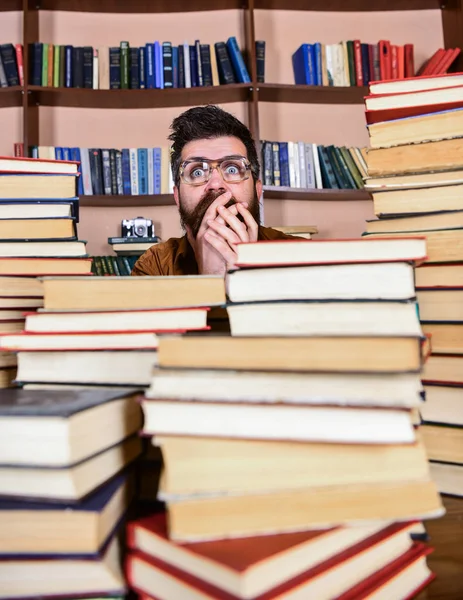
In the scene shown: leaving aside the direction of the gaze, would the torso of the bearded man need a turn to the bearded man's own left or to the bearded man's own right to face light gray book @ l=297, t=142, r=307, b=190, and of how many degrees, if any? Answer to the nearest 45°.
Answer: approximately 135° to the bearded man's own left
